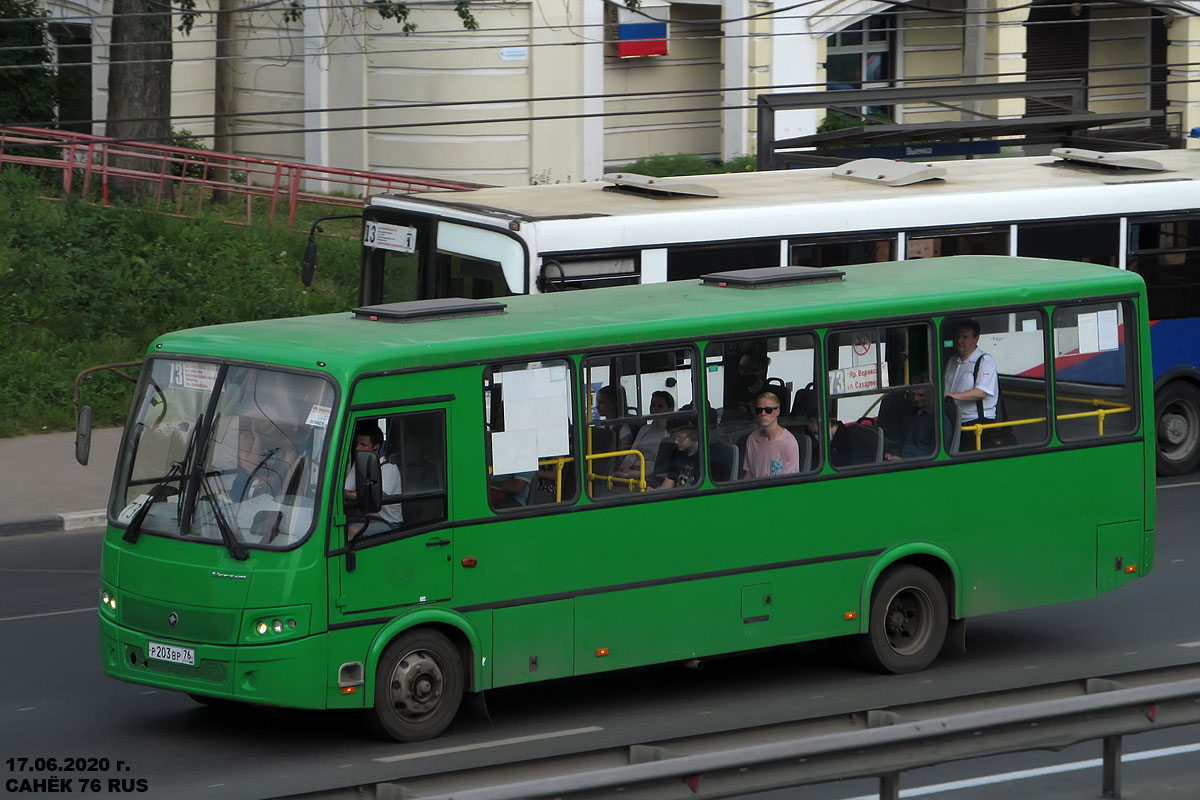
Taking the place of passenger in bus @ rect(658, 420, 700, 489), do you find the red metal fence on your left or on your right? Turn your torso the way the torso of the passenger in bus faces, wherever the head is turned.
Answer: on your right

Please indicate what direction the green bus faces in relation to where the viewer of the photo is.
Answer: facing the viewer and to the left of the viewer

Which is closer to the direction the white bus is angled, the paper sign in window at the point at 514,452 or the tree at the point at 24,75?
the paper sign in window

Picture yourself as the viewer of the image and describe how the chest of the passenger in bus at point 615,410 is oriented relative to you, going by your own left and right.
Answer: facing to the left of the viewer

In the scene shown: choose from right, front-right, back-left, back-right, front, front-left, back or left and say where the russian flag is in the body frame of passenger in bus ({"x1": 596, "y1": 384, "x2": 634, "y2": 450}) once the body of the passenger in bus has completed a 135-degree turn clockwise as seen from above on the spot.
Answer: front-left

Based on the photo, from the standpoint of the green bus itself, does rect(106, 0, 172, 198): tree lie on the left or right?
on its right

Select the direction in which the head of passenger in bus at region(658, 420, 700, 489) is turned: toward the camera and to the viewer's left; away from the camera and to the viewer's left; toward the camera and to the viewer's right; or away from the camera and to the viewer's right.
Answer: toward the camera and to the viewer's left

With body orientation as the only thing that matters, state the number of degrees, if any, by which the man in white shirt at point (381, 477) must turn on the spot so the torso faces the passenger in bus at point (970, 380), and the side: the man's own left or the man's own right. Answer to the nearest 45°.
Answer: approximately 180°

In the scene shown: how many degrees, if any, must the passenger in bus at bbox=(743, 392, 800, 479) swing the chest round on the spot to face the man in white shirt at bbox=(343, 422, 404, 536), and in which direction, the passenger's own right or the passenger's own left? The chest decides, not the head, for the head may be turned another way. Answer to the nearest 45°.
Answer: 0° — they already face them

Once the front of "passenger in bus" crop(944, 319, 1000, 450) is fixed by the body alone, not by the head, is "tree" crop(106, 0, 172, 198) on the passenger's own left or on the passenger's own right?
on the passenger's own right
